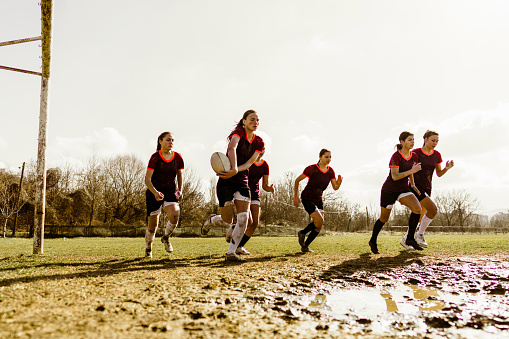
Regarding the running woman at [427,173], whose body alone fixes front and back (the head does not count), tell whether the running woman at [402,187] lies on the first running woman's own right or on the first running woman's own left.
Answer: on the first running woman's own right

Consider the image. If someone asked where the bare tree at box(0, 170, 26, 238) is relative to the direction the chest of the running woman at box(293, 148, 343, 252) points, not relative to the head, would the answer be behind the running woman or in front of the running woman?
behind

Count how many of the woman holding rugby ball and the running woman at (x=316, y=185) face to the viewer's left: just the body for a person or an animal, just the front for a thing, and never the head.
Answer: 0

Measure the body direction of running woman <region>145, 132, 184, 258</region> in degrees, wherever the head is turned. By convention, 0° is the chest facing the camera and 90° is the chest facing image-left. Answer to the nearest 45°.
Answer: approximately 315°

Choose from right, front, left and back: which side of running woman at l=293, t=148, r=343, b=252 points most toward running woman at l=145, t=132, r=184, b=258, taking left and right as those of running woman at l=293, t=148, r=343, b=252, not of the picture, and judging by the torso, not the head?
right

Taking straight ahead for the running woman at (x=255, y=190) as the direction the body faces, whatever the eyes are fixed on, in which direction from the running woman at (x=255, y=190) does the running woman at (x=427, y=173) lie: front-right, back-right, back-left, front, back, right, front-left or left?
front-left

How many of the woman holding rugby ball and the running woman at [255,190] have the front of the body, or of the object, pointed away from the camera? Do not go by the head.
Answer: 0

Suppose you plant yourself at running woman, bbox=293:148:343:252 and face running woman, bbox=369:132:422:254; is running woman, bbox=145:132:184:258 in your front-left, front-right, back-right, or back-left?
back-right

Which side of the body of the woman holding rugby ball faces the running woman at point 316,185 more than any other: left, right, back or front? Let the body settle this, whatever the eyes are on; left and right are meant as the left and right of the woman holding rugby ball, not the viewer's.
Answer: left
